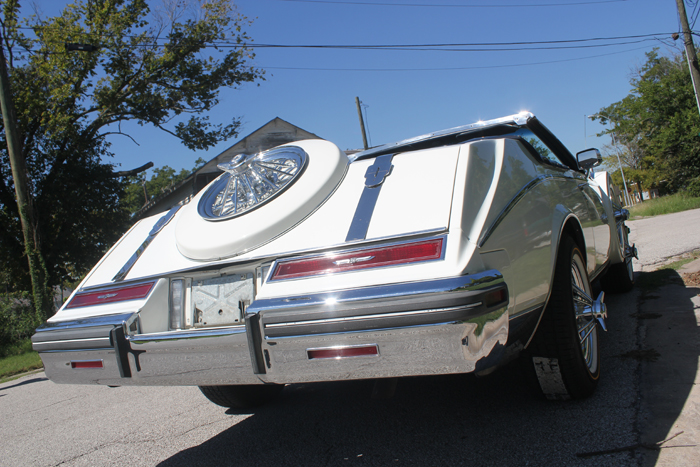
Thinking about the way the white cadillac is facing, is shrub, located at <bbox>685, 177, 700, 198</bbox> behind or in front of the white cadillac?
in front

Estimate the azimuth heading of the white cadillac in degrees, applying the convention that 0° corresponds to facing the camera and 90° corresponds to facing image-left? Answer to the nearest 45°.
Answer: approximately 225°

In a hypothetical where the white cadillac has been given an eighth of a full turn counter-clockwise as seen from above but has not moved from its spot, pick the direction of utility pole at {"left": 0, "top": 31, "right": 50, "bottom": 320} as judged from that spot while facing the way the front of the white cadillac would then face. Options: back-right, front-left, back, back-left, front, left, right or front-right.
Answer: front-left

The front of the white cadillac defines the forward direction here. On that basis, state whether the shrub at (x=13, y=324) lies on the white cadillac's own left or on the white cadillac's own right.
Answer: on the white cadillac's own left
